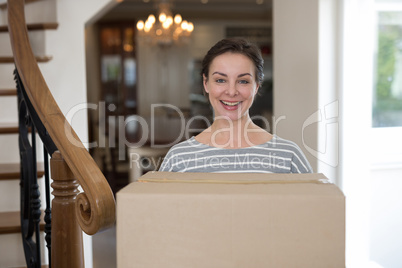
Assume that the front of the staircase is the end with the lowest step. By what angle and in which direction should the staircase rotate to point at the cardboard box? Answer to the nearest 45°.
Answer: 0° — it already faces it

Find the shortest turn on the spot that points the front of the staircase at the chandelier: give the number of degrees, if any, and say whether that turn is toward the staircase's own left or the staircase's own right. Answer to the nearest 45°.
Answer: approximately 135° to the staircase's own left

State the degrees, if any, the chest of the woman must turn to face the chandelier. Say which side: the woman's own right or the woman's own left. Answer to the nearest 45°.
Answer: approximately 180°

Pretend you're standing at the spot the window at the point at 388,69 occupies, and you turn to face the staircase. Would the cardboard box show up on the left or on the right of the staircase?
left

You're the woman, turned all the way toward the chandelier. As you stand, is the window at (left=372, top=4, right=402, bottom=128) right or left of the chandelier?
right

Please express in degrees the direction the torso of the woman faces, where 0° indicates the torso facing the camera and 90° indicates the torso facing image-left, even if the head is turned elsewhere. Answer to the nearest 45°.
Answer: approximately 0°

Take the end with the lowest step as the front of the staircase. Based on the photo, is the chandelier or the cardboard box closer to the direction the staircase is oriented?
the cardboard box

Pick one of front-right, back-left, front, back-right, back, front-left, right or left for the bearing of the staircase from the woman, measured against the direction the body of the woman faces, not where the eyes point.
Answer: back-right
